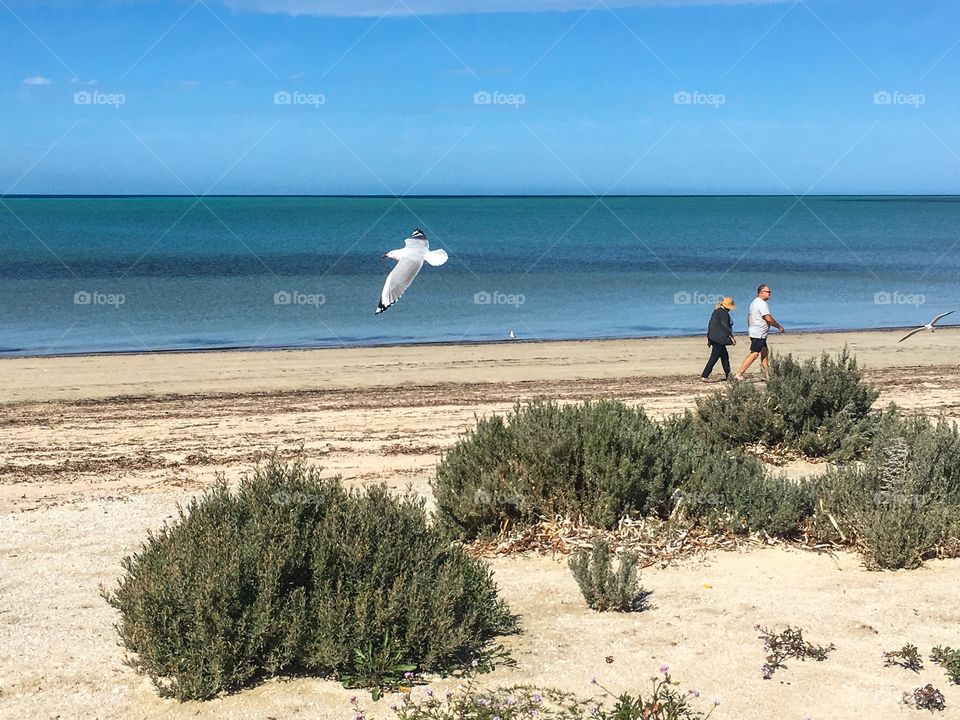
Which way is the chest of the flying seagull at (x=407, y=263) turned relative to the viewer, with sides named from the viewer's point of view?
facing to the left of the viewer

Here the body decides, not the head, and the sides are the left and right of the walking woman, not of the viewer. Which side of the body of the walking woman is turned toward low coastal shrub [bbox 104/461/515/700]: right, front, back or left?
right

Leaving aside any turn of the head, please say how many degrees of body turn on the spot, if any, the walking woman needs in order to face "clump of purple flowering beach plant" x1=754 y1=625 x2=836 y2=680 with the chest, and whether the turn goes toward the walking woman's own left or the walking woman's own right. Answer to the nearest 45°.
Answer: approximately 90° to the walking woman's own right

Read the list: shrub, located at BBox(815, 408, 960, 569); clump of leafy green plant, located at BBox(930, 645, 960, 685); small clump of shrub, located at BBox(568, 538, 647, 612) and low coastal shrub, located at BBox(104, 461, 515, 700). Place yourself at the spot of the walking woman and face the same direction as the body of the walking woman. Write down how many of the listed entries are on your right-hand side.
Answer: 4

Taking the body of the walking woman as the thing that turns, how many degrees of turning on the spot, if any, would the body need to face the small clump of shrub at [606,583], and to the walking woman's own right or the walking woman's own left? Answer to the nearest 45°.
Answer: approximately 90° to the walking woman's own right

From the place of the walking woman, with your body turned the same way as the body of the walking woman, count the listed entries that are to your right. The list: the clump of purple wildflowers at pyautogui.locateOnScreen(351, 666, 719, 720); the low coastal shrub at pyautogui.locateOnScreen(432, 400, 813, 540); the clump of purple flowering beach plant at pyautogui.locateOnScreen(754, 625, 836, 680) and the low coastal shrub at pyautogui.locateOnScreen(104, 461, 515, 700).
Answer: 4

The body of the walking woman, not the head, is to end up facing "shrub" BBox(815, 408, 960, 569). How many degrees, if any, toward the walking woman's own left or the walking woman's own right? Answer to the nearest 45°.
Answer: approximately 90° to the walking woman's own right

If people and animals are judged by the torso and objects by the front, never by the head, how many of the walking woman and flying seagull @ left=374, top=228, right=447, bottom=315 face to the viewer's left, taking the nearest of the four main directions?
1

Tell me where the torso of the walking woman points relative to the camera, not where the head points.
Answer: to the viewer's right

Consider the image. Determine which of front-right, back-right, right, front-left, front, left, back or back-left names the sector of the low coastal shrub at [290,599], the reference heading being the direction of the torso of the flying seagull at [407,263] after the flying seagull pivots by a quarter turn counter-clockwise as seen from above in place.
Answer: front

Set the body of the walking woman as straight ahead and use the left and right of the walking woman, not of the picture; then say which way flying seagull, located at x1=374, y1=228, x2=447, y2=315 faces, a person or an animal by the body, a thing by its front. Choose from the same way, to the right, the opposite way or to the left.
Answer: the opposite way

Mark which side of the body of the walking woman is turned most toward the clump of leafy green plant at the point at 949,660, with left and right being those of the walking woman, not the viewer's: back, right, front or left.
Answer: right

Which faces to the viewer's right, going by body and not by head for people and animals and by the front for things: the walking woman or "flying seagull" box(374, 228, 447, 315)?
the walking woman

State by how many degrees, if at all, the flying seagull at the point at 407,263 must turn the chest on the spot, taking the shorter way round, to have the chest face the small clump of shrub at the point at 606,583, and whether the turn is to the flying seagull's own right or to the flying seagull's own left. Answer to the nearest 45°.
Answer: approximately 90° to the flying seagull's own left
